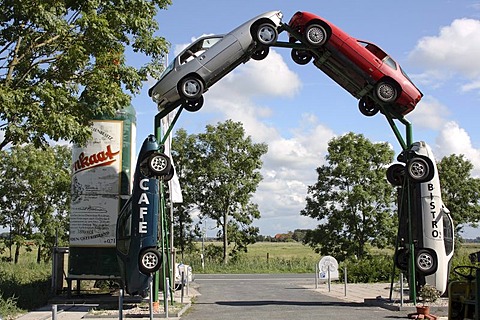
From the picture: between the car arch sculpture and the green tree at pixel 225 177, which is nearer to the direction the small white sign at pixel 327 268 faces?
the car arch sculpture

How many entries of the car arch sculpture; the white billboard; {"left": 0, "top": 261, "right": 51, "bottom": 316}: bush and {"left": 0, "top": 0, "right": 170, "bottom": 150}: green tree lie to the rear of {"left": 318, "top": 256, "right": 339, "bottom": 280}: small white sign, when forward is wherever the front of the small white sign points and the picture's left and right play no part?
0

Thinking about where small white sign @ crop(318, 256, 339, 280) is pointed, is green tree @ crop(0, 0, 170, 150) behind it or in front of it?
in front

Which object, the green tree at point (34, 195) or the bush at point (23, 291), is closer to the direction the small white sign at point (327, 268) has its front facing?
the bush

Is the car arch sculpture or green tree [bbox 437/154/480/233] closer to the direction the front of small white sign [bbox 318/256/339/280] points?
the car arch sculpture

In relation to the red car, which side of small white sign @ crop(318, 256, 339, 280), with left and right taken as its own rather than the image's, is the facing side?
front

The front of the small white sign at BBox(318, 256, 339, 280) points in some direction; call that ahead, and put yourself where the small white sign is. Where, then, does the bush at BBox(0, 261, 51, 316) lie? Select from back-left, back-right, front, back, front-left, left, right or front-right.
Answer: front-right

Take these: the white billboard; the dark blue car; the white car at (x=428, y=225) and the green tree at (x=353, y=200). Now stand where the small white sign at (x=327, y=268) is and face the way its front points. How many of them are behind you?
1

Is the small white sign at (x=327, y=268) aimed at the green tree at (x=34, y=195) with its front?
no

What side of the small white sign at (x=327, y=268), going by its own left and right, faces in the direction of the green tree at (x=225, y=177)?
back

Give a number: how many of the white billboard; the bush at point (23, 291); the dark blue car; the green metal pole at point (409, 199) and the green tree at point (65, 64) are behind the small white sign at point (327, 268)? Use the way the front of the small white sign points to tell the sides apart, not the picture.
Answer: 0

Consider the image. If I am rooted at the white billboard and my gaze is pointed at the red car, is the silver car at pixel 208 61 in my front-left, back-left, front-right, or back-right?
front-right

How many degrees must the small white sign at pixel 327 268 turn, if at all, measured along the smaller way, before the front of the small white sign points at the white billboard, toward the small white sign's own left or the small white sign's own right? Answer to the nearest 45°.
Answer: approximately 45° to the small white sign's own right

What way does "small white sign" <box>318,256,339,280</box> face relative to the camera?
toward the camera

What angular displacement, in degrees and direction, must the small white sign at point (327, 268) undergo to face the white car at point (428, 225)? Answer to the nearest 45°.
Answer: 0° — it already faces it

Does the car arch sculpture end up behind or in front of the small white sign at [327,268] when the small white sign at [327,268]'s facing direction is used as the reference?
in front

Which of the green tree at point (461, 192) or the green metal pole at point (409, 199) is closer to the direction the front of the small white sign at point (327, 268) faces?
the green metal pole

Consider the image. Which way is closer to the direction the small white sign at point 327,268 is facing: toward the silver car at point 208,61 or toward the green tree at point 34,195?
the silver car

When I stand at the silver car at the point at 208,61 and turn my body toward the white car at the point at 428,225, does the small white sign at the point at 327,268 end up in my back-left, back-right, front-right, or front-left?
front-left

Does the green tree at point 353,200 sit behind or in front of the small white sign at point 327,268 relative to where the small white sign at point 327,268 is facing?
behind
